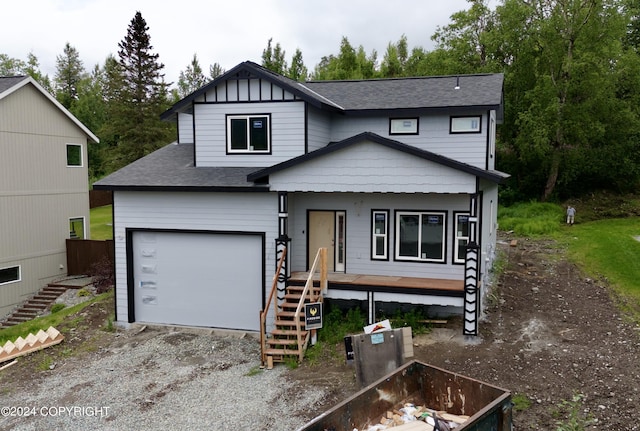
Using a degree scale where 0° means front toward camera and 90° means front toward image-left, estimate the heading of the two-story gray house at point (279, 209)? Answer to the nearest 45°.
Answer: approximately 0°

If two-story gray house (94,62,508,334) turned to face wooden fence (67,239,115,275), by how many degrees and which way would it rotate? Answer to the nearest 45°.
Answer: approximately 135° to its right

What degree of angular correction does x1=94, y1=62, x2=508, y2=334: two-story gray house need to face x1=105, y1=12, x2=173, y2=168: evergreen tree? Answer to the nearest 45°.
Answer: approximately 135° to its right

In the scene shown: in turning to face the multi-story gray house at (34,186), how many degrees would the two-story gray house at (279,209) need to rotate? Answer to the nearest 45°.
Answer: approximately 135° to its right
